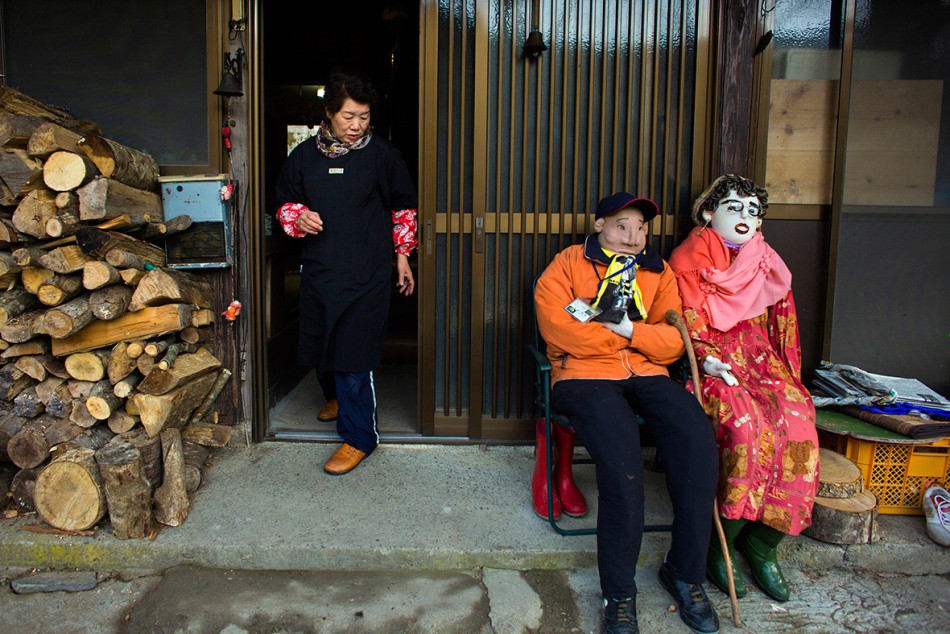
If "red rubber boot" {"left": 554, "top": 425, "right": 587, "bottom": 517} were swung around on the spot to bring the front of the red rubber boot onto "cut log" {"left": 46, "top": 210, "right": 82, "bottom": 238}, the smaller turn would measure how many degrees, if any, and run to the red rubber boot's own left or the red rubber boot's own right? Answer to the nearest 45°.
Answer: approximately 135° to the red rubber boot's own right

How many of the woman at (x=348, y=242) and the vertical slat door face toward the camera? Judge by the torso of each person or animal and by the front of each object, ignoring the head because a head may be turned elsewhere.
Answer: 2

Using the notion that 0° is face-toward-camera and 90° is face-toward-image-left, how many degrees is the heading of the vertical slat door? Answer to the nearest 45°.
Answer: approximately 0°

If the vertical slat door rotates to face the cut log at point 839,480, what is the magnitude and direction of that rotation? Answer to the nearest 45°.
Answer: approximately 45° to its left

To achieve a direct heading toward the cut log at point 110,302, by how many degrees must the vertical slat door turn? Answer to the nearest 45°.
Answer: approximately 45° to its right

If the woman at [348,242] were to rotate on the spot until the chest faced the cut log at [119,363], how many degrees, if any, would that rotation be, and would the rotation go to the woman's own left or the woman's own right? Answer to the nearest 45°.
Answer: approximately 90° to the woman's own right

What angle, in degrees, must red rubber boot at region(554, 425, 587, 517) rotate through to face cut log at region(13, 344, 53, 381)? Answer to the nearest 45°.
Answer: approximately 135° to its right
